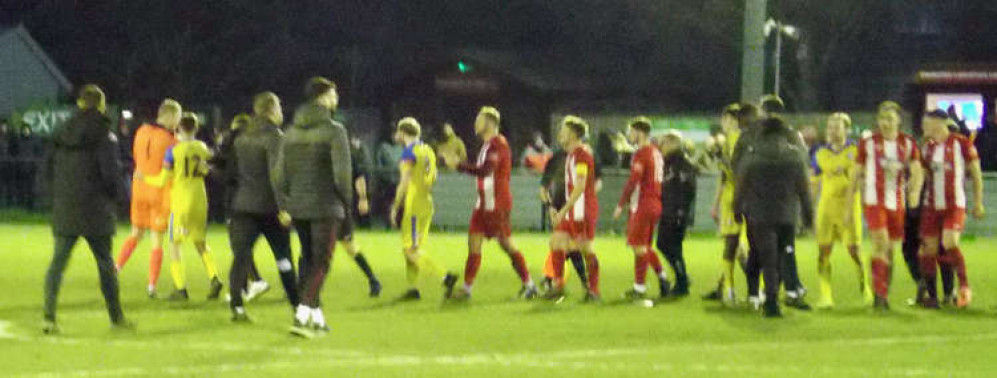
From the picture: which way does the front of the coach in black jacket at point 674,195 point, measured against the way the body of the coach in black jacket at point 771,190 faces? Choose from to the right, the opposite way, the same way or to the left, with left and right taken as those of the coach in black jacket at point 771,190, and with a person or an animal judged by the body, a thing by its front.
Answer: to the left

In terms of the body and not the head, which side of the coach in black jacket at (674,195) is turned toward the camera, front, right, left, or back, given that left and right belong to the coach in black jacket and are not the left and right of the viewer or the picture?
left

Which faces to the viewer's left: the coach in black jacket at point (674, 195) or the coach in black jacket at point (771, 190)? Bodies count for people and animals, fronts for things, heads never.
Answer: the coach in black jacket at point (674, 195)

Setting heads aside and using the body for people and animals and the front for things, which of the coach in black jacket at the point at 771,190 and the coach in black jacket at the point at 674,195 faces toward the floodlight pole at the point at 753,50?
the coach in black jacket at the point at 771,190

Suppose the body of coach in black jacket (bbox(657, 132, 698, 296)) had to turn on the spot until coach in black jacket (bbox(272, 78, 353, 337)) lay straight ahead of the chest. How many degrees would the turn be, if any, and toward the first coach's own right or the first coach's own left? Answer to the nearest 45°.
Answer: approximately 45° to the first coach's own left

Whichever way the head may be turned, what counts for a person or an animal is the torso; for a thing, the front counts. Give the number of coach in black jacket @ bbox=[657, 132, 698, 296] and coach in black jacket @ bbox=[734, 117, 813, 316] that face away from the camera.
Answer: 1

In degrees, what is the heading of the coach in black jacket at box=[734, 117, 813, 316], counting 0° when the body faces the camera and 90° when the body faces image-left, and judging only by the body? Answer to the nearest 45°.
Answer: approximately 180°

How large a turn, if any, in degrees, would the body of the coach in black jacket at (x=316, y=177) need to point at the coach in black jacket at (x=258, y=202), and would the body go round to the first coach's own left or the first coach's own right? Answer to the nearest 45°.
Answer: approximately 90° to the first coach's own left
